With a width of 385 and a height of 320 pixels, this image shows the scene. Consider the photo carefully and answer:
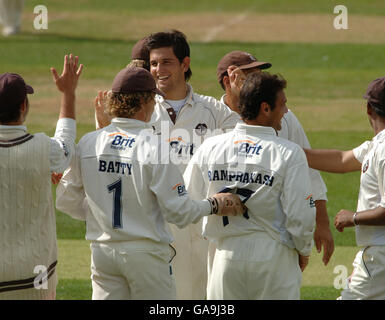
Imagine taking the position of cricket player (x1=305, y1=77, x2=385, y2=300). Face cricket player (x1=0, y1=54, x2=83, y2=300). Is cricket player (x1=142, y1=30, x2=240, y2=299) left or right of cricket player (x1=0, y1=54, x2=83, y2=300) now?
right

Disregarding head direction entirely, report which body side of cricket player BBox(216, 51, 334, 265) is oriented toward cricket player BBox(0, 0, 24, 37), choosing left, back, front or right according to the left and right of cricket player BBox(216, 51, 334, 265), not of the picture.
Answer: back

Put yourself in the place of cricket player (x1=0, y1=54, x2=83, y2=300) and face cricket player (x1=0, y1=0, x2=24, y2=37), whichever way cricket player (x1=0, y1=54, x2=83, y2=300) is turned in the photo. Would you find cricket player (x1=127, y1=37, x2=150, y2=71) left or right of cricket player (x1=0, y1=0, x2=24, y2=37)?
right

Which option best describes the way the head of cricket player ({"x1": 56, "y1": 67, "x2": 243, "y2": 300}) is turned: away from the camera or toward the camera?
away from the camera

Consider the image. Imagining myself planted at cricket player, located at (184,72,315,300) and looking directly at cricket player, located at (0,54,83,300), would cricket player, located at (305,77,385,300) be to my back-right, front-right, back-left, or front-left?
back-right

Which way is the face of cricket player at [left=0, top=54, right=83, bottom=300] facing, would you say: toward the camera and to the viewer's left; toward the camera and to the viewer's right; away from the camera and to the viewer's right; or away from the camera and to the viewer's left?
away from the camera and to the viewer's right

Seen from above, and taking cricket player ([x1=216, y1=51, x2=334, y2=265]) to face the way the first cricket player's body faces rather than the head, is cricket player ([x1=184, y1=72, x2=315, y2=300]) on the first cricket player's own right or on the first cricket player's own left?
on the first cricket player's own right
